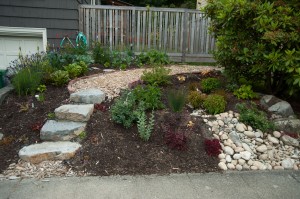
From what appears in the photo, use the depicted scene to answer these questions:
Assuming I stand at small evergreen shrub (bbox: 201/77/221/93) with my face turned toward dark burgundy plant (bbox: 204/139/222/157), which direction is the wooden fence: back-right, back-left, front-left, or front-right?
back-right

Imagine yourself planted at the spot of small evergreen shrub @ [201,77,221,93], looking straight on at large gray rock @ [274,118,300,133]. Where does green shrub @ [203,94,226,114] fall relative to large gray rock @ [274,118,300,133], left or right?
right

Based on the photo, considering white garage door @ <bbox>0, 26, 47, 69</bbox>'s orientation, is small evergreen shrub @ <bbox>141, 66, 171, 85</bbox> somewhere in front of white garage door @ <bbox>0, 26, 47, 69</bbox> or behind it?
in front

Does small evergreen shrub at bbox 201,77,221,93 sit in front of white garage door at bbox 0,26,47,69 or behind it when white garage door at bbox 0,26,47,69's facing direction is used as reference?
in front

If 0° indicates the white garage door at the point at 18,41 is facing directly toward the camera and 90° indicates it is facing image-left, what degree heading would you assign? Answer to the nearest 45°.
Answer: approximately 0°

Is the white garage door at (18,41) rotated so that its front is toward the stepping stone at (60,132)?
yes

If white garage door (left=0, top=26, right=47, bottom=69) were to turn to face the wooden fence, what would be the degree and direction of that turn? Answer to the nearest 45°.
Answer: approximately 90° to its left
